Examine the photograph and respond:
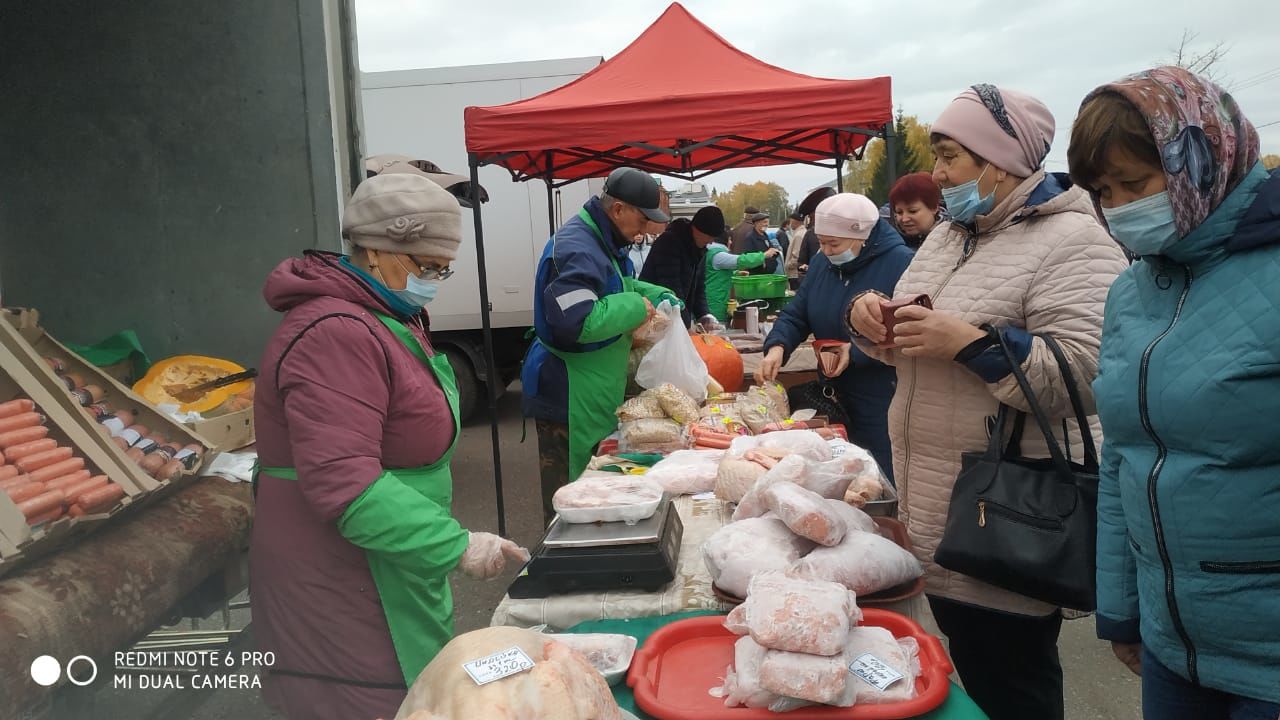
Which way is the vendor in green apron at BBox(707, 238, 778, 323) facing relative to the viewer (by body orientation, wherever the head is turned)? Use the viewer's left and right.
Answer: facing to the right of the viewer

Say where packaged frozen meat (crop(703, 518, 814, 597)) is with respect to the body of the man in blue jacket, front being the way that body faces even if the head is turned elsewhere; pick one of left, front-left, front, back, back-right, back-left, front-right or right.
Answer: right

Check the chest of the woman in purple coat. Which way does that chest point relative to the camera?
to the viewer's right

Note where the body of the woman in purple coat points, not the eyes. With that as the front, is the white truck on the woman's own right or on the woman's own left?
on the woman's own left

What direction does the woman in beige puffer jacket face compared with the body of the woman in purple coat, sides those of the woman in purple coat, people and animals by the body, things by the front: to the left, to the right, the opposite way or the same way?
the opposite way

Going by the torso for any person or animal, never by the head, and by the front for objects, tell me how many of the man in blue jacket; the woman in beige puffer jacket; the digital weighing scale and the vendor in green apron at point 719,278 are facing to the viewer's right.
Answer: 2

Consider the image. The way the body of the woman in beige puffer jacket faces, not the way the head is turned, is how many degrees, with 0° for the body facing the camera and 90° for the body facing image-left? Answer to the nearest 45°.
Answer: approximately 45°

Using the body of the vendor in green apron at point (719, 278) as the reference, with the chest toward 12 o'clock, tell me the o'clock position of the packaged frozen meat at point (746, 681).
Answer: The packaged frozen meat is roughly at 3 o'clock from the vendor in green apron.

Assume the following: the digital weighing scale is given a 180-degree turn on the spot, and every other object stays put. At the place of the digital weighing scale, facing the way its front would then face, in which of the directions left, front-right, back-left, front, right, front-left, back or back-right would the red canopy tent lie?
left

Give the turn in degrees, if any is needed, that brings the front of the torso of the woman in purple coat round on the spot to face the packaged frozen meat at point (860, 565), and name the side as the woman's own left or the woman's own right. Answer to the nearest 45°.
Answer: approximately 45° to the woman's own right

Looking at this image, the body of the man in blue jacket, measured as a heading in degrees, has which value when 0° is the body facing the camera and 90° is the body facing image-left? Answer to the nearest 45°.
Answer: approximately 270°

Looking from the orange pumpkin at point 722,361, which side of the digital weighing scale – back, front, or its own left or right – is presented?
right

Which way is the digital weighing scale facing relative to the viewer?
to the viewer's left

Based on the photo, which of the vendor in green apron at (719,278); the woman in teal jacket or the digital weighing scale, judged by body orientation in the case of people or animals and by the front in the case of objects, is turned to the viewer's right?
the vendor in green apron
